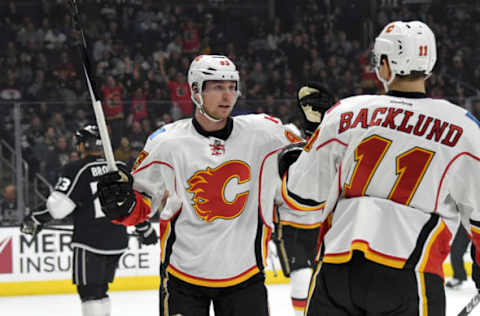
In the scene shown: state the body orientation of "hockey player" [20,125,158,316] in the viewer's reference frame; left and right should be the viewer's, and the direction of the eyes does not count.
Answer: facing away from the viewer and to the left of the viewer

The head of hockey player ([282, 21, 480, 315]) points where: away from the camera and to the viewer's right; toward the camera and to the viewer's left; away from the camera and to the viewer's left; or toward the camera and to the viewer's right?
away from the camera and to the viewer's left

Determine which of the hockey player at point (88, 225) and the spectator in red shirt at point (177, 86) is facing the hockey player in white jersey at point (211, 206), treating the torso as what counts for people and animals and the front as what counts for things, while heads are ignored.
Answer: the spectator in red shirt

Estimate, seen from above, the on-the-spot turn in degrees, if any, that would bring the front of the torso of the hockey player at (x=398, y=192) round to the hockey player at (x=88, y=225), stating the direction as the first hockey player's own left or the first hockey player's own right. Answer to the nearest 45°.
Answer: approximately 45° to the first hockey player's own left

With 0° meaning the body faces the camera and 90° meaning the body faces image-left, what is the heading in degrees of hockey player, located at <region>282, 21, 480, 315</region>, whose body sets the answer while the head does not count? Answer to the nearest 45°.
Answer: approximately 180°

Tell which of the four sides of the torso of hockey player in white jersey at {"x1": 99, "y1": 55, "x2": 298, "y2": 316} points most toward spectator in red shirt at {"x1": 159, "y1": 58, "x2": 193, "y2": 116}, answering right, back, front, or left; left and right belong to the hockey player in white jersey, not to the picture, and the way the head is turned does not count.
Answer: back

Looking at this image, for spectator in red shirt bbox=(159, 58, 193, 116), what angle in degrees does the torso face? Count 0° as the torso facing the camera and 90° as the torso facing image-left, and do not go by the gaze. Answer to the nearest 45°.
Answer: approximately 0°

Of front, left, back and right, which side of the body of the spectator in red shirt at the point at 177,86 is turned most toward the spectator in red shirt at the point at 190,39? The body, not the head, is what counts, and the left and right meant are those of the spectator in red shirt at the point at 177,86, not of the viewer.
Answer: back

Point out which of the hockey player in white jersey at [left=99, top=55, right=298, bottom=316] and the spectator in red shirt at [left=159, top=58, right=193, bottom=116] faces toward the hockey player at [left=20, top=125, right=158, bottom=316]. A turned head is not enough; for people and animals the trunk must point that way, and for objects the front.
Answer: the spectator in red shirt

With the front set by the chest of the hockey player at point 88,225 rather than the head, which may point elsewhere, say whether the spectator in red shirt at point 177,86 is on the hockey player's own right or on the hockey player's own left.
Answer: on the hockey player's own right

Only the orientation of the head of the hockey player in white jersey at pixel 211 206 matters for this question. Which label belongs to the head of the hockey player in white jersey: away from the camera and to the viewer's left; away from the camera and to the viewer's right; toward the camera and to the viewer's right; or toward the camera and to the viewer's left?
toward the camera and to the viewer's right

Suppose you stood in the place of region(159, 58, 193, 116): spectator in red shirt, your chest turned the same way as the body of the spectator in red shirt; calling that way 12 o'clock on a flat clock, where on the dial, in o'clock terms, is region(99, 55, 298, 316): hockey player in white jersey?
The hockey player in white jersey is roughly at 12 o'clock from the spectator in red shirt.

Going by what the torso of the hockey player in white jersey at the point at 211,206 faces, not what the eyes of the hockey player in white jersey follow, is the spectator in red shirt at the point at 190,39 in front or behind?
behind
